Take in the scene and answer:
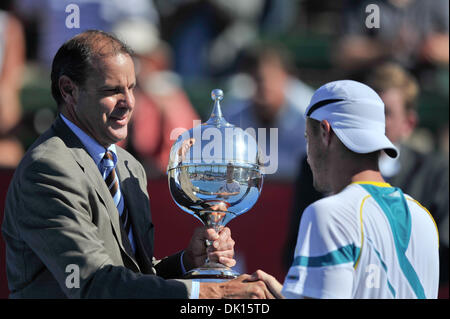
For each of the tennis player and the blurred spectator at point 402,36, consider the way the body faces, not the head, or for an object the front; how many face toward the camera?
1

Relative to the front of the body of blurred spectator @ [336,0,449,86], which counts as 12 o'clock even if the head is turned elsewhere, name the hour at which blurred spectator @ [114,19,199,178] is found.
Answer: blurred spectator @ [114,19,199,178] is roughly at 2 o'clock from blurred spectator @ [336,0,449,86].

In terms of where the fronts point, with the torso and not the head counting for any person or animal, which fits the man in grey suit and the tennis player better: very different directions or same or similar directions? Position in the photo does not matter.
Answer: very different directions

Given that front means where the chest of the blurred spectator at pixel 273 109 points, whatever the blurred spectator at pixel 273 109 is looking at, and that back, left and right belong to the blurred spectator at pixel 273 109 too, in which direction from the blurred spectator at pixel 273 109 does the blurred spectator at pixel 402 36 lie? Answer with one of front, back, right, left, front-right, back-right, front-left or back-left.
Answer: back-left

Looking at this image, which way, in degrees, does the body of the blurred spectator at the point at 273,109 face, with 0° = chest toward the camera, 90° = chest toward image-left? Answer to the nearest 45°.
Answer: approximately 0°

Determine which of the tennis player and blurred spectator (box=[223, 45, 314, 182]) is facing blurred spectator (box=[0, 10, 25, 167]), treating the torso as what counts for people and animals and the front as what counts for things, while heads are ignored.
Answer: the tennis player

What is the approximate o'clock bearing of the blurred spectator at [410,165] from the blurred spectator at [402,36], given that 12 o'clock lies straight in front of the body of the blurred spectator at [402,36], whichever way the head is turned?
the blurred spectator at [410,165] is roughly at 12 o'clock from the blurred spectator at [402,36].

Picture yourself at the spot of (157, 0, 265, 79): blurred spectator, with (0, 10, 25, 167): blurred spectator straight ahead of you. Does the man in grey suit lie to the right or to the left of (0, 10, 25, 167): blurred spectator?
left

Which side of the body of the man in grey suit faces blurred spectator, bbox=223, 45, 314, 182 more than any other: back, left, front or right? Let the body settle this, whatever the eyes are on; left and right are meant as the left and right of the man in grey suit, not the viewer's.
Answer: left

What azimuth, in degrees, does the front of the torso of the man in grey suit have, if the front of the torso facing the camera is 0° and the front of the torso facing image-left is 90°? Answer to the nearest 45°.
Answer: approximately 315°

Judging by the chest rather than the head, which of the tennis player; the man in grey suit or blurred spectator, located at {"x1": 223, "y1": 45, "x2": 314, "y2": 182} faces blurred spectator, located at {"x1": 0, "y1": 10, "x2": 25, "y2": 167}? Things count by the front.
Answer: the tennis player

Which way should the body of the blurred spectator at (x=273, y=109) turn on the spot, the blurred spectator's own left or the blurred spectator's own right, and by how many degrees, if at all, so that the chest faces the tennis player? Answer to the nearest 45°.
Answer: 0° — they already face them

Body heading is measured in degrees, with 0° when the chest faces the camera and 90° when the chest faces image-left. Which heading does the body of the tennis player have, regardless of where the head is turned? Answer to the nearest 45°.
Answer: approximately 135°
